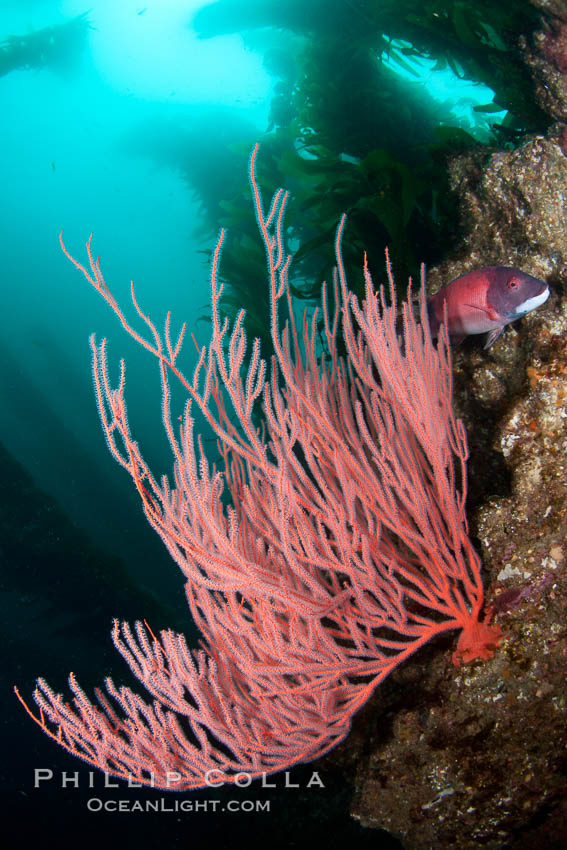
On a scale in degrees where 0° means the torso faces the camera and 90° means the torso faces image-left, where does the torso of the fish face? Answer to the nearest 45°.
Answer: approximately 270°
